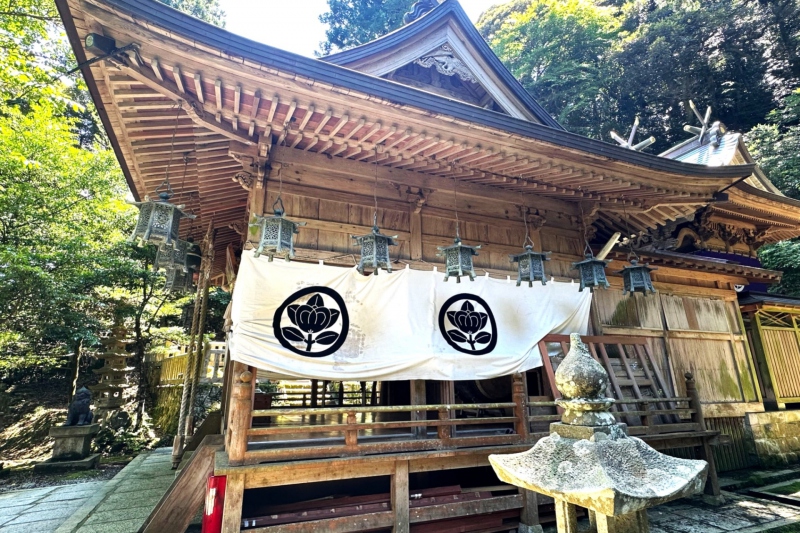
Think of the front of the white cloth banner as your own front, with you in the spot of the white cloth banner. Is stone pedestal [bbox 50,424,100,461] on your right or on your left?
on your right

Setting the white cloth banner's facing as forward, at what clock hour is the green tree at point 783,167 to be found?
The green tree is roughly at 8 o'clock from the white cloth banner.

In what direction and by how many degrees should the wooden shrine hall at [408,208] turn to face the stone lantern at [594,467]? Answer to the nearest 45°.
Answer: approximately 45° to its left

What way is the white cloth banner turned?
toward the camera

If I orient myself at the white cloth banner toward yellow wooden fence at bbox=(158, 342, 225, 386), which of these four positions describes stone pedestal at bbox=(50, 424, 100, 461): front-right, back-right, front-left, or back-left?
front-left

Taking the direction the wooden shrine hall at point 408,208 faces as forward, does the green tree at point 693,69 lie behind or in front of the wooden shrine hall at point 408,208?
behind

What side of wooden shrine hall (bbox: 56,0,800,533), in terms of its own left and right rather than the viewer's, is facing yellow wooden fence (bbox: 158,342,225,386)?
right

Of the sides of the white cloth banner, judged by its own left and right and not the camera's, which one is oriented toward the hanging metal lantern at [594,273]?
left
